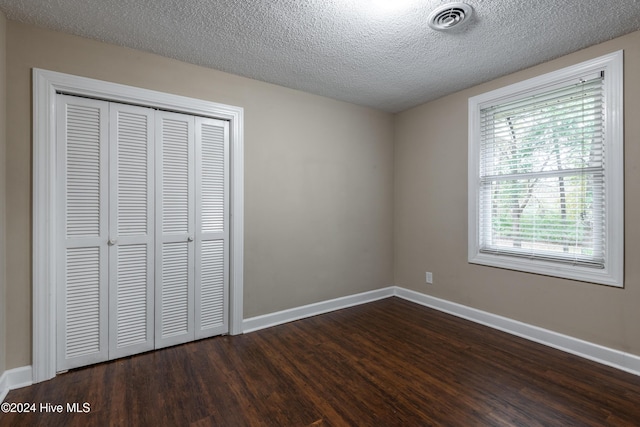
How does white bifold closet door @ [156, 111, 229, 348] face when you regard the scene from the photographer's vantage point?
facing the viewer and to the right of the viewer

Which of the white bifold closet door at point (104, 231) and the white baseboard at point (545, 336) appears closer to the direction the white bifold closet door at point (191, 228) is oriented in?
the white baseboard

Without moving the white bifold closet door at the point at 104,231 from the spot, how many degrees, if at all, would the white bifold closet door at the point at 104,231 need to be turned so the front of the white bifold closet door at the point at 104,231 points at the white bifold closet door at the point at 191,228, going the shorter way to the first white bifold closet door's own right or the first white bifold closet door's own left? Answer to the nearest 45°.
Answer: approximately 45° to the first white bifold closet door's own left

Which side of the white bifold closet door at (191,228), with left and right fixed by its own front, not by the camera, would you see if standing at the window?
left

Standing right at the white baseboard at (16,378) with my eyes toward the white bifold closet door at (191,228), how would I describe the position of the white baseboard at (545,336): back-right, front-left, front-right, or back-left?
front-right

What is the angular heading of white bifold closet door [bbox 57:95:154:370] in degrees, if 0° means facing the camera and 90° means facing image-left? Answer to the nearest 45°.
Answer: approximately 315°

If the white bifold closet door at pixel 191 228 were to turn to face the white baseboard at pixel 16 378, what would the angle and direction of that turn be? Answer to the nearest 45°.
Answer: approximately 135° to its right

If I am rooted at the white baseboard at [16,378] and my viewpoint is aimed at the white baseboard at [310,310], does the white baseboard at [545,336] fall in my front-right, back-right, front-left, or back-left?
front-right

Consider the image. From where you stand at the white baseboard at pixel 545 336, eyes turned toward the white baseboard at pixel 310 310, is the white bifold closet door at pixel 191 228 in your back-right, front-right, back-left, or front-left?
front-left
